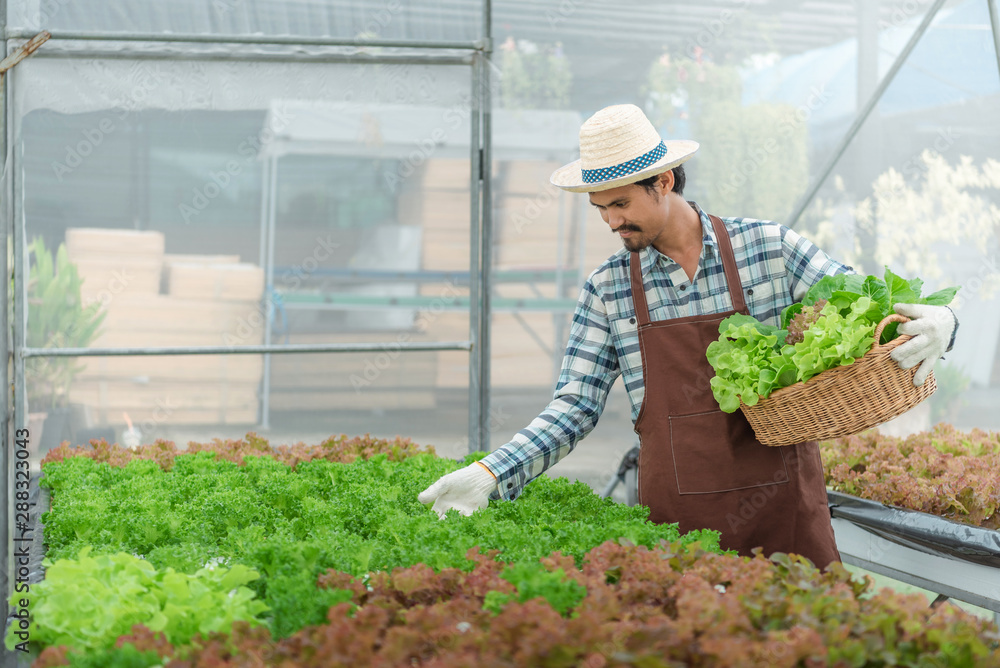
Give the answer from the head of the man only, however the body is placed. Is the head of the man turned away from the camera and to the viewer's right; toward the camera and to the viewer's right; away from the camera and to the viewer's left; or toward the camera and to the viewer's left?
toward the camera and to the viewer's left

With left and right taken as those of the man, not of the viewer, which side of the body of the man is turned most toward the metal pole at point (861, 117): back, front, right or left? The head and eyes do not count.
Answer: back

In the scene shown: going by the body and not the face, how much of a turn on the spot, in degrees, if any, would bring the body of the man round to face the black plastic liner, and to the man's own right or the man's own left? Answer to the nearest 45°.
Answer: approximately 135° to the man's own left

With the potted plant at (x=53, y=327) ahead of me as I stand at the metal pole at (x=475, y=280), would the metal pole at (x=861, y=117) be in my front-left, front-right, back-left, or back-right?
back-right

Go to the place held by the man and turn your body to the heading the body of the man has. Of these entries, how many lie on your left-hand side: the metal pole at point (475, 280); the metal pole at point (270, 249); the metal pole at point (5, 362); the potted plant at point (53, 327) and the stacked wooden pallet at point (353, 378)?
0

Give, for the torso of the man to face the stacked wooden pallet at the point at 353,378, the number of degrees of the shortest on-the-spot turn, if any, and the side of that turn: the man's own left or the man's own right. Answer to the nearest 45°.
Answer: approximately 135° to the man's own right

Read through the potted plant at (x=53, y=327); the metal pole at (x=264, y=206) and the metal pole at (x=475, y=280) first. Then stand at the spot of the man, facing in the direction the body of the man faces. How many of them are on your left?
0

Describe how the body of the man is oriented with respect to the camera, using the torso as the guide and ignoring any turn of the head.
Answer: toward the camera

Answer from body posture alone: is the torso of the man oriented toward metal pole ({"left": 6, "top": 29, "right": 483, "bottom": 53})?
no
